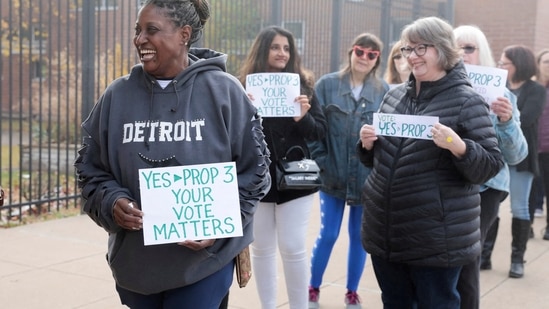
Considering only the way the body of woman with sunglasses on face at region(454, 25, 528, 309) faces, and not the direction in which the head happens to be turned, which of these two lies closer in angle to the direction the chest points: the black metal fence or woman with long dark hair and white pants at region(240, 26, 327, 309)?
the woman with long dark hair and white pants

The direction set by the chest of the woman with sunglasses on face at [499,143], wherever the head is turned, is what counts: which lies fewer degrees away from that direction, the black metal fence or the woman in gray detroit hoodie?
the woman in gray detroit hoodie

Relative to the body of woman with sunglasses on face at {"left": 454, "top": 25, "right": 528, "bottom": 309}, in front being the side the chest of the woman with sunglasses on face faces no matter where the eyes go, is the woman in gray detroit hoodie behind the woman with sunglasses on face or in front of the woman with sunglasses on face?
in front

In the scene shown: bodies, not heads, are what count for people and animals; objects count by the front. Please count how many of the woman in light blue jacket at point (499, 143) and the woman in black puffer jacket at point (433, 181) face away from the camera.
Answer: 0

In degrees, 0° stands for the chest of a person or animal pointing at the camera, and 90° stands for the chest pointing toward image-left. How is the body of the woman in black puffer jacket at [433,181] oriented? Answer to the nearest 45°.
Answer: approximately 45°

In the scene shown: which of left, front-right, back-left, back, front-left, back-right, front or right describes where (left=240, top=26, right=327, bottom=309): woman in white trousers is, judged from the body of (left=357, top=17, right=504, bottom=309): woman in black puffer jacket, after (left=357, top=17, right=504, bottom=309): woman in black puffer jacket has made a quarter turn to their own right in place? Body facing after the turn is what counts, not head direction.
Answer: front

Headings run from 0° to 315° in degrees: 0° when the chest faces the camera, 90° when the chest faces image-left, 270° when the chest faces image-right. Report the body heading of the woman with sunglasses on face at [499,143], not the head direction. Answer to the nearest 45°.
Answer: approximately 45°

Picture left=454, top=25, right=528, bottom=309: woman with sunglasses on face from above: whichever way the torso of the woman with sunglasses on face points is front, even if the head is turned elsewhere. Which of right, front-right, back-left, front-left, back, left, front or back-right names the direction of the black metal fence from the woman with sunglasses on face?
right
